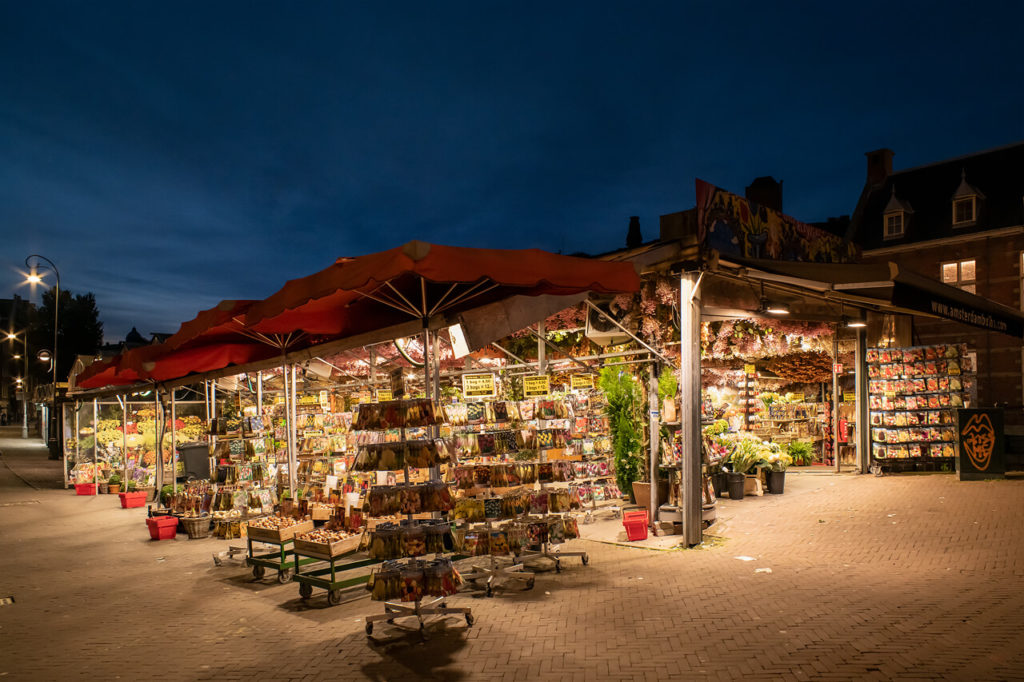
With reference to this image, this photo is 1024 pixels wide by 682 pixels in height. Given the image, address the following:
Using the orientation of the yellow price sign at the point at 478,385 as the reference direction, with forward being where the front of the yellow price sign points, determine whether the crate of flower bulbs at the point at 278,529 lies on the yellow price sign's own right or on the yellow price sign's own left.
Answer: on the yellow price sign's own right

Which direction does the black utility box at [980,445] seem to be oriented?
toward the camera

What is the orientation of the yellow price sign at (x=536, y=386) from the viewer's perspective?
toward the camera

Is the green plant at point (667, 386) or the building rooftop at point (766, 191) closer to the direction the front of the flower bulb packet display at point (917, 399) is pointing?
the green plant

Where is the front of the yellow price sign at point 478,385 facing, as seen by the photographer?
facing the viewer

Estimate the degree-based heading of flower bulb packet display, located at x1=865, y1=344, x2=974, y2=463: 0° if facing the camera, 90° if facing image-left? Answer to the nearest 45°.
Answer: approximately 0°

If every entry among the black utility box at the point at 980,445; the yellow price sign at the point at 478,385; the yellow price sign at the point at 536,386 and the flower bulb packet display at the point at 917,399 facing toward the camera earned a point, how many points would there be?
4
